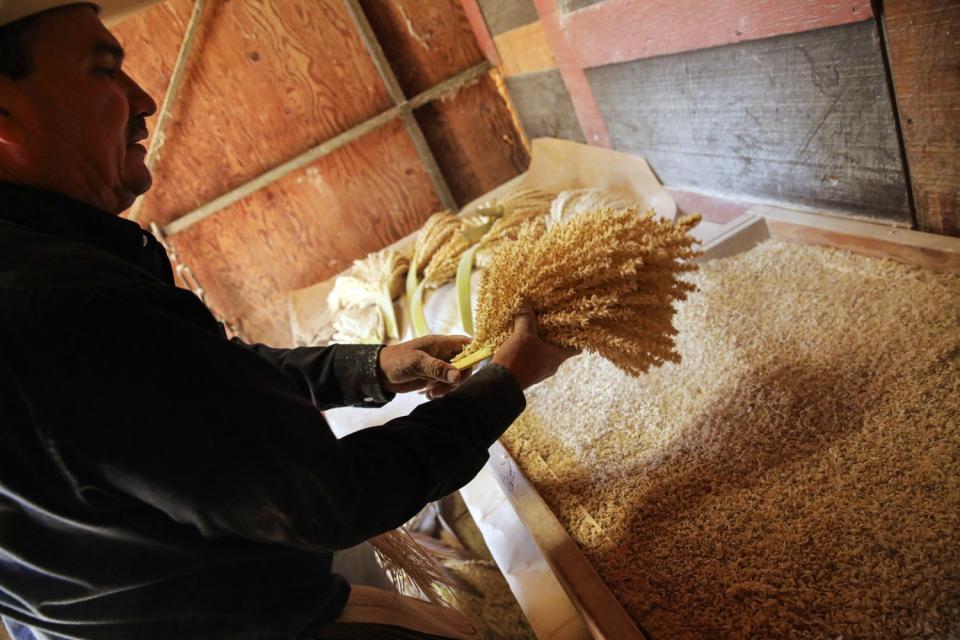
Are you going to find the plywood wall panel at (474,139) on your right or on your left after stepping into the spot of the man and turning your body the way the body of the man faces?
on your left

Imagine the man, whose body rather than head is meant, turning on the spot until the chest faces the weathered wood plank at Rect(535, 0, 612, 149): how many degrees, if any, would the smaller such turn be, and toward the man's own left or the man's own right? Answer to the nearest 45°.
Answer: approximately 45° to the man's own left

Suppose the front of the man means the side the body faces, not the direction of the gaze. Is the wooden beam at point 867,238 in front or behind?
in front

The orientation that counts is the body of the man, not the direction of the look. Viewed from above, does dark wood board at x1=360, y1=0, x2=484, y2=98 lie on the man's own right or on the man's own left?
on the man's own left

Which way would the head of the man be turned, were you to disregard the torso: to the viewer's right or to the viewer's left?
to the viewer's right

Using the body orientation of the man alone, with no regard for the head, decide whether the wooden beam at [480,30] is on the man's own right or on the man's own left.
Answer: on the man's own left

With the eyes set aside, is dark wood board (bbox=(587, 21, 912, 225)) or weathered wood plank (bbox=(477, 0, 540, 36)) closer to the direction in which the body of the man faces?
the dark wood board

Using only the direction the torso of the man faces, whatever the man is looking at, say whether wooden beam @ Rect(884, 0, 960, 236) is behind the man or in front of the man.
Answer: in front

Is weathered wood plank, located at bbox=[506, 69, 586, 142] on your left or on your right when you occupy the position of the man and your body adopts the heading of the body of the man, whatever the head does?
on your left

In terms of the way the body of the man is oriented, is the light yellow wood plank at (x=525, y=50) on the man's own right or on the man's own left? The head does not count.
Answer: on the man's own left

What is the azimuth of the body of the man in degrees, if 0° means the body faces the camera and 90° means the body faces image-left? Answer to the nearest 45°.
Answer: approximately 270°

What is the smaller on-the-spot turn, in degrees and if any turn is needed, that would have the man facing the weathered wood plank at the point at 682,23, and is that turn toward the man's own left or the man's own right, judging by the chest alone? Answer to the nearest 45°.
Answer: approximately 45° to the man's own left
